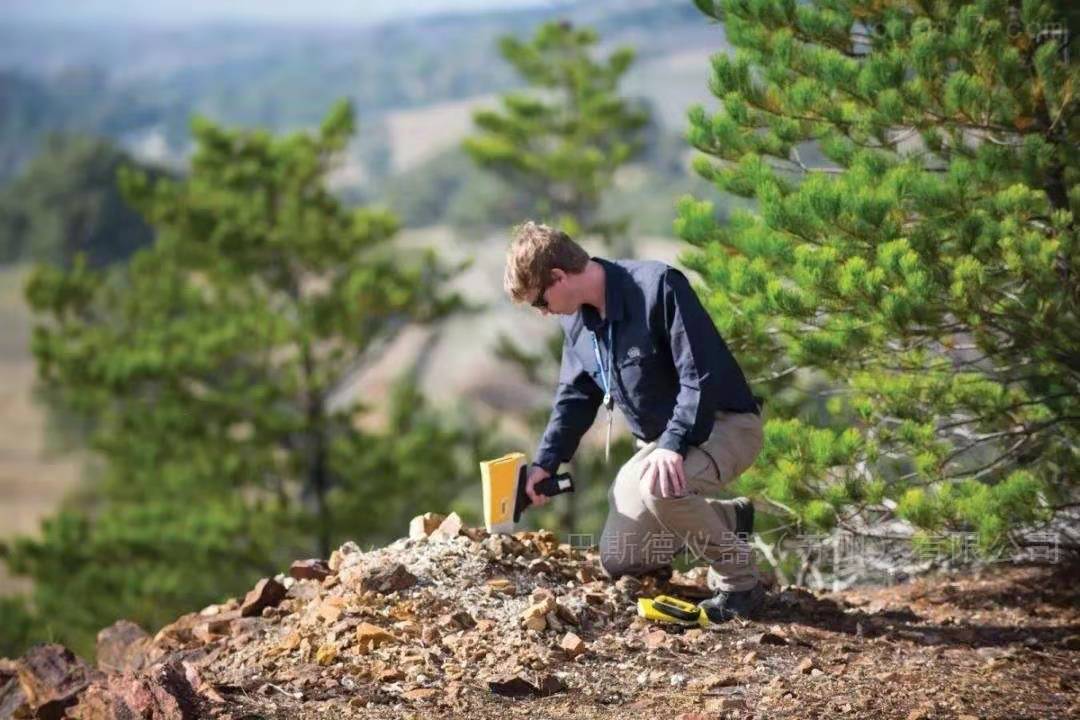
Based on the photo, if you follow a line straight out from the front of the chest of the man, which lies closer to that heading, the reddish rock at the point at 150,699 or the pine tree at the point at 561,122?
the reddish rock

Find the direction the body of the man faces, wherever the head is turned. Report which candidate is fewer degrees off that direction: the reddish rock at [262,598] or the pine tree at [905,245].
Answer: the reddish rock

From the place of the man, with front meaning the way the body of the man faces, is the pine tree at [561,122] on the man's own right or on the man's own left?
on the man's own right

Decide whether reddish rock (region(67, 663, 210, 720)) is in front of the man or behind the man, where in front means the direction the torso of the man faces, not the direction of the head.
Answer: in front

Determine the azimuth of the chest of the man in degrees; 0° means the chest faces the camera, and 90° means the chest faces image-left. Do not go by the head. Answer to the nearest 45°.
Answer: approximately 45°

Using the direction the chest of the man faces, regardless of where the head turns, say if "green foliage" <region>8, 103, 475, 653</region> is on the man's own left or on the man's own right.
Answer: on the man's own right

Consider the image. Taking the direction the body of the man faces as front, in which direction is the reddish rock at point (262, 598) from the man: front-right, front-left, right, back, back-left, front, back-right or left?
front-right

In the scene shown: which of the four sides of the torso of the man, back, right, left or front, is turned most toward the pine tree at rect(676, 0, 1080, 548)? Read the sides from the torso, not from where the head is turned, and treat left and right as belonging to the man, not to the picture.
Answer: back

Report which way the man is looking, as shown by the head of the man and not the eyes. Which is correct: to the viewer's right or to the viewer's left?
to the viewer's left

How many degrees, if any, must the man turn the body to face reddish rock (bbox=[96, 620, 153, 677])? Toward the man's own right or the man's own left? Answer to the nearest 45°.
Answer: approximately 45° to the man's own right
